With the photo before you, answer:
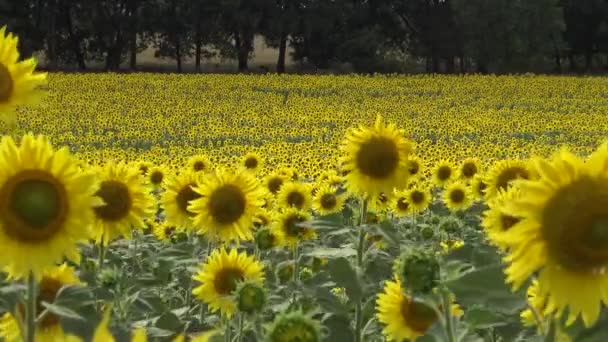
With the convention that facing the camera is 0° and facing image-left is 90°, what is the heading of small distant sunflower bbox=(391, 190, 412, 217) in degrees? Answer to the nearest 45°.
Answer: approximately 0°

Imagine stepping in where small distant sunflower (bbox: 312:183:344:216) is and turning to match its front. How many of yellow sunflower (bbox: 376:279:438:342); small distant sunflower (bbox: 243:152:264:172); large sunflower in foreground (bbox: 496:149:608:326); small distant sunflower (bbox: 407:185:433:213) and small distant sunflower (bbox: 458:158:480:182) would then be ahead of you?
2

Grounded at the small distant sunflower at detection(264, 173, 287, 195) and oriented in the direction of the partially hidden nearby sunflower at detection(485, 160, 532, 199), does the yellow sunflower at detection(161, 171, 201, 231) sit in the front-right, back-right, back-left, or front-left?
front-right

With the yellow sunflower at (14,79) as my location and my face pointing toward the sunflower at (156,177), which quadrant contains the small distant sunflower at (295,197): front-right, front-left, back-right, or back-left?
front-right

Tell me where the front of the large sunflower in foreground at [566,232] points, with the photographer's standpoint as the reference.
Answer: facing the viewer

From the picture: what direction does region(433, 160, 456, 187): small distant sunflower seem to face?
toward the camera

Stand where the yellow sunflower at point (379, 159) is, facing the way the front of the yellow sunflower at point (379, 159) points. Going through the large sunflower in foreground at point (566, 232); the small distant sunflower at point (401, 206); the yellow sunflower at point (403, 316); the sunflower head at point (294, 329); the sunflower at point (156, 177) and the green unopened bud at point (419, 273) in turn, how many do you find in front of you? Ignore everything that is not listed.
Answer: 4

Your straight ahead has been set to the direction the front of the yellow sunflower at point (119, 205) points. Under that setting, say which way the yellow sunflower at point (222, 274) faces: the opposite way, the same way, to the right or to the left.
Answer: the same way

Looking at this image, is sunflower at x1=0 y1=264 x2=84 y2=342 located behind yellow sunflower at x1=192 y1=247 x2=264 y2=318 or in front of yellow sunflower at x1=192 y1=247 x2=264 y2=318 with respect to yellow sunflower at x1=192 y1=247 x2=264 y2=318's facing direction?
in front

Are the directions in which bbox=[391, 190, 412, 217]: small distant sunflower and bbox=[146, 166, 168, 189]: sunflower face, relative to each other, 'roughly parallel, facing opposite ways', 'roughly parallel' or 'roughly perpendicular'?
roughly parallel

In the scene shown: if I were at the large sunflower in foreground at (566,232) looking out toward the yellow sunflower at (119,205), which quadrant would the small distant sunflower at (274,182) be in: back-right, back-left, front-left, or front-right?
front-right

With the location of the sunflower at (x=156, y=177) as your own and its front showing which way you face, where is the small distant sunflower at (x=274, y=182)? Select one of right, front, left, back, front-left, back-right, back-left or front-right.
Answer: left

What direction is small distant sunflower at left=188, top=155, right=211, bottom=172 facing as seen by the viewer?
toward the camera

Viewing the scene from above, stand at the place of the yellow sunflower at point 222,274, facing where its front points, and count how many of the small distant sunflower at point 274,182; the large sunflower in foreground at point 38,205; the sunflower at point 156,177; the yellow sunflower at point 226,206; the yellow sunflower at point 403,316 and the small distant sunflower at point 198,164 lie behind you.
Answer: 4
